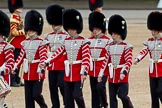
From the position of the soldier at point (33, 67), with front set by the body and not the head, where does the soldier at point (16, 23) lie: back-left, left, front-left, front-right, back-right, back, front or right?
back-right

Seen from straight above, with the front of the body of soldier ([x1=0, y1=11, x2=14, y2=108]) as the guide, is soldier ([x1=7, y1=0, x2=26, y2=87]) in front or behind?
behind

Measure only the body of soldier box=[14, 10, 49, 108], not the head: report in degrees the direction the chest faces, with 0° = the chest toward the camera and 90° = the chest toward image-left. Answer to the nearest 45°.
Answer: approximately 45°

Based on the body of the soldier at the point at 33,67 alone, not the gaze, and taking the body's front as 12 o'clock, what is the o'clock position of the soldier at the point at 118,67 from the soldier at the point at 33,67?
the soldier at the point at 118,67 is roughly at 8 o'clock from the soldier at the point at 33,67.

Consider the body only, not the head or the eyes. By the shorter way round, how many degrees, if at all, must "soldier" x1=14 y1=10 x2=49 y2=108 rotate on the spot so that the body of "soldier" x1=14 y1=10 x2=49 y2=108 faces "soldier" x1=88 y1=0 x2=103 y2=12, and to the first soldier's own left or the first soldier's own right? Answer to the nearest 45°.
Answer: approximately 180°
